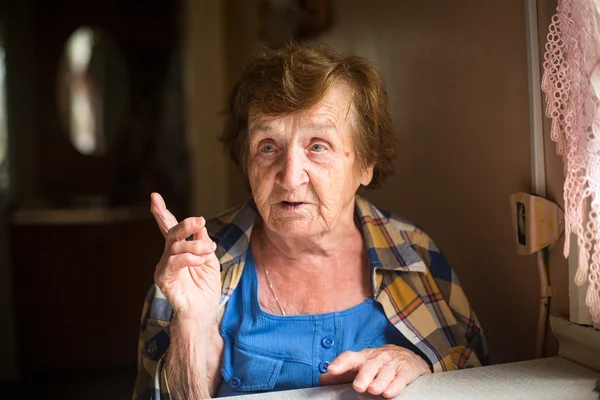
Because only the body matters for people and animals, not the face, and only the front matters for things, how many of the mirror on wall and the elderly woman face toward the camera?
2

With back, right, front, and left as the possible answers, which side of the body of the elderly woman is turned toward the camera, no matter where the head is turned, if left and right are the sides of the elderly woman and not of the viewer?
front

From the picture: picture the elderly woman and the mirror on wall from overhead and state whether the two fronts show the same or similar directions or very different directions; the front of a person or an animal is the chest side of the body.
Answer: same or similar directions

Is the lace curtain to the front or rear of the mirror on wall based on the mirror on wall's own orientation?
to the front

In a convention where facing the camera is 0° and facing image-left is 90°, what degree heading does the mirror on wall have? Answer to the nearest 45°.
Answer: approximately 0°

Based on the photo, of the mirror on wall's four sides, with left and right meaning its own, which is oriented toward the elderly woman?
front
